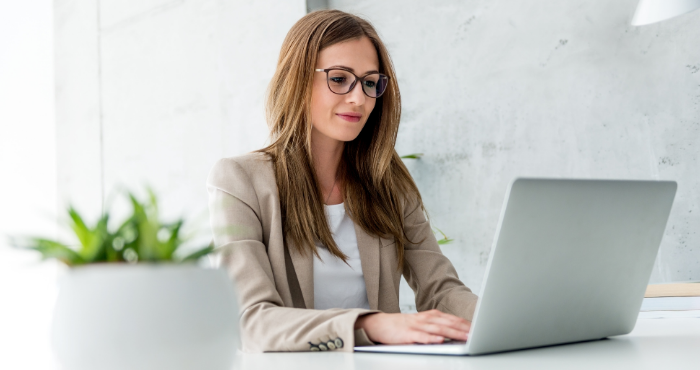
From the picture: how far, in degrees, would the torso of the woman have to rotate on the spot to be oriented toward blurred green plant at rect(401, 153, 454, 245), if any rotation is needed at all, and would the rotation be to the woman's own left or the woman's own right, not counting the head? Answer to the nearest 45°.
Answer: approximately 90° to the woman's own left

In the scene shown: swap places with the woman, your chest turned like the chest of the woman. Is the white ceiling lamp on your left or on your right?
on your left

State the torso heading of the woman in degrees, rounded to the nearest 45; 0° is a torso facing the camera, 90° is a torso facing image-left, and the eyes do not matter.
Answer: approximately 315°

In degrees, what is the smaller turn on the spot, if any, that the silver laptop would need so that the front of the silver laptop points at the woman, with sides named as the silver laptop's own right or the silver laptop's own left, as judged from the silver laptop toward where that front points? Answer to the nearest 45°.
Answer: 0° — it already faces them

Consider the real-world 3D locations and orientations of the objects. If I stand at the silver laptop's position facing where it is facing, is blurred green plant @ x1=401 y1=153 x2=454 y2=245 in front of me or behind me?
in front

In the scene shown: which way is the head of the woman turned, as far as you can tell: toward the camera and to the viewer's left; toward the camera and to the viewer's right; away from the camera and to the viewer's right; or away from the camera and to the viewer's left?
toward the camera and to the viewer's right

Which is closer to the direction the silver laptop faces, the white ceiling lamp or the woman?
the woman

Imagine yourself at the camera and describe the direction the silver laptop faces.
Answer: facing away from the viewer and to the left of the viewer

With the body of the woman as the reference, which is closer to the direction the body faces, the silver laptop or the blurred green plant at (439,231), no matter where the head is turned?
the silver laptop

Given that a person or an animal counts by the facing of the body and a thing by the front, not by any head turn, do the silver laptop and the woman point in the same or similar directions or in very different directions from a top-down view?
very different directions
